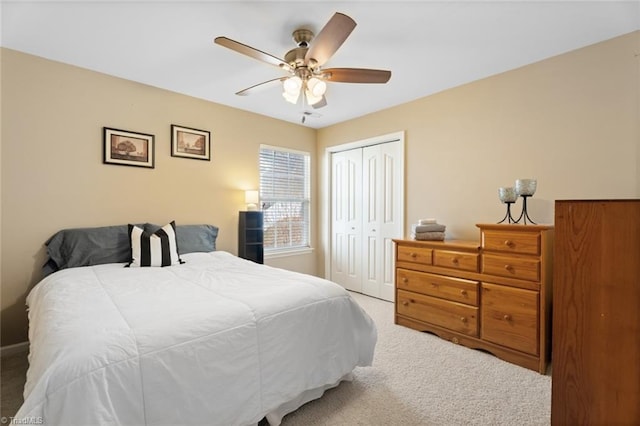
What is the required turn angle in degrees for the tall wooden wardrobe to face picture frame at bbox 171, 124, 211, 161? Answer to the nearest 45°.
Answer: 0° — it already faces it

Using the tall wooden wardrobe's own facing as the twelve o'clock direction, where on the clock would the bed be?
The bed is roughly at 11 o'clock from the tall wooden wardrobe.

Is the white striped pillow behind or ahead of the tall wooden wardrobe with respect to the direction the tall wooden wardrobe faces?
ahead

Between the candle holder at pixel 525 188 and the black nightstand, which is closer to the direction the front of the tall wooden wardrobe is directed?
the black nightstand

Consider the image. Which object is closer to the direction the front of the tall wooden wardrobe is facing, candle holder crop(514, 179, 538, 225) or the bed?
the bed

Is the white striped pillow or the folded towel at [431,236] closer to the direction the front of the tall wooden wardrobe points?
the white striped pillow

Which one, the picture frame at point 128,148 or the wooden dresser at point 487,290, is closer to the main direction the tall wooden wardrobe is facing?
the picture frame

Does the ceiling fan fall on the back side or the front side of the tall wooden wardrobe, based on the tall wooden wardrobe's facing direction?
on the front side

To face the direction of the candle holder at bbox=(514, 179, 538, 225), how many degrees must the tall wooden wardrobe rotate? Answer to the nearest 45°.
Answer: approximately 90° to its right

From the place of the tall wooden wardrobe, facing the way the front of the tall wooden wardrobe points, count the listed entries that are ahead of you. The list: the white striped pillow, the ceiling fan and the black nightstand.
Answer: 3

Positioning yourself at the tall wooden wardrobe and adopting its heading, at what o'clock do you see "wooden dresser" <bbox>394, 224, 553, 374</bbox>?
The wooden dresser is roughly at 2 o'clock from the tall wooden wardrobe.

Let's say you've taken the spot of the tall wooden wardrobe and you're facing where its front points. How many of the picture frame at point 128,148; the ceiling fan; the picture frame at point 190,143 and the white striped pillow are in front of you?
4

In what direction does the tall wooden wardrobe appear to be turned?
to the viewer's left
